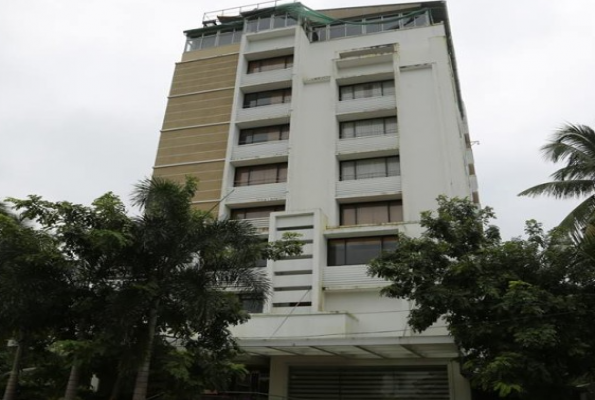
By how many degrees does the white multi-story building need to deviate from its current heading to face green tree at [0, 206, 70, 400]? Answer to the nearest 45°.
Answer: approximately 45° to its right

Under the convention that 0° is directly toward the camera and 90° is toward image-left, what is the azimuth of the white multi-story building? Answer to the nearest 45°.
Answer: approximately 0°

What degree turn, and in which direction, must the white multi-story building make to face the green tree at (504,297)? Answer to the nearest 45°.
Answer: approximately 45° to its left

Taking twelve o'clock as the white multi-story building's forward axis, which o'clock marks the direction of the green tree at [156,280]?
The green tree is roughly at 1 o'clock from the white multi-story building.

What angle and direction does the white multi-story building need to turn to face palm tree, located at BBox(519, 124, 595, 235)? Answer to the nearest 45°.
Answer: approximately 45° to its left
